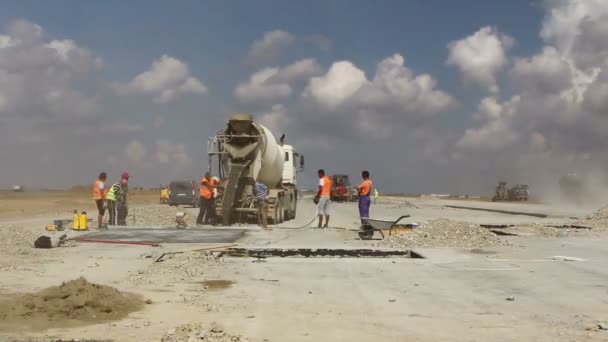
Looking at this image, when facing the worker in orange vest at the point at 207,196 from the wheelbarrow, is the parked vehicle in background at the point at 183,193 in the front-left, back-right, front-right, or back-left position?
front-right

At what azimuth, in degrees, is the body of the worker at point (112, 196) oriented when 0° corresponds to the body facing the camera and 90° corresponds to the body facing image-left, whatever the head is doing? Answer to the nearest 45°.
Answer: approximately 270°

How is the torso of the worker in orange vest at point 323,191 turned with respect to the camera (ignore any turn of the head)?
to the viewer's left

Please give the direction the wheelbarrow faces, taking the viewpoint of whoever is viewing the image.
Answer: facing to the left of the viewer

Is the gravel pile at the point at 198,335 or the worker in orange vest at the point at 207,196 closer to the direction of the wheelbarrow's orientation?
the worker in orange vest

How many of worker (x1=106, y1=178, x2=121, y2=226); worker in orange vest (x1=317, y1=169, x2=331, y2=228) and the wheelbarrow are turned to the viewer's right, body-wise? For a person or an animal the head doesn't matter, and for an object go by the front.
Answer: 1

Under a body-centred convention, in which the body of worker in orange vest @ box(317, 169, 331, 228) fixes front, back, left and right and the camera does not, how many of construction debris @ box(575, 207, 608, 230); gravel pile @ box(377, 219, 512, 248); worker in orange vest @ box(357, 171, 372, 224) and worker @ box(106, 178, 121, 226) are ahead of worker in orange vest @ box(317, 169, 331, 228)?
1

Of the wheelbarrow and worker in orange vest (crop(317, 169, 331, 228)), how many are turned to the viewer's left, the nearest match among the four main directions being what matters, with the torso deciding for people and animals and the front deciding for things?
2

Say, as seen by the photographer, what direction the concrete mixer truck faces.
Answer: facing away from the viewer and to the right of the viewer

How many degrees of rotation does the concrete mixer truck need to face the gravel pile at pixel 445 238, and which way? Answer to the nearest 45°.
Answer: approximately 90° to its right

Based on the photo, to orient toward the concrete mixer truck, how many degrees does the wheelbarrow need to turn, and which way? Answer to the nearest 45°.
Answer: approximately 45° to its right

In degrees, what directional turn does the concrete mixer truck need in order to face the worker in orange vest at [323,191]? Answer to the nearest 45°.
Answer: approximately 90° to its right
